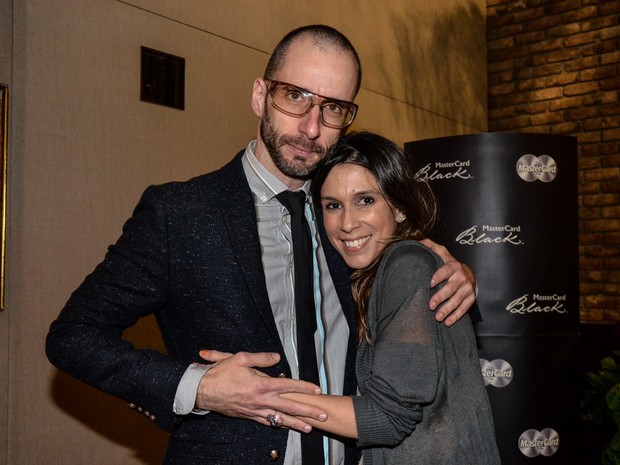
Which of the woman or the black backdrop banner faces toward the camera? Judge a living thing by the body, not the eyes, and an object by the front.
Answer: the black backdrop banner

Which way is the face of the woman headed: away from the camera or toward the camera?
toward the camera

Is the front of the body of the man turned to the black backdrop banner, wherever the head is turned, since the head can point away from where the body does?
no

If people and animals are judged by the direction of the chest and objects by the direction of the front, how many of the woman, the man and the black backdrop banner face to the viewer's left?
1

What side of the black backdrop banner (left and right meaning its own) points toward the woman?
front

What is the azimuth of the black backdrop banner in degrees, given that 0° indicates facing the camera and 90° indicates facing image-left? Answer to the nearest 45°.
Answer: approximately 0°

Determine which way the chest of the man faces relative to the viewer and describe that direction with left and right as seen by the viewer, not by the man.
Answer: facing the viewer and to the right of the viewer

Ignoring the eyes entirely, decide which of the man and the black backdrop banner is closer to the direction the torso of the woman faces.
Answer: the man

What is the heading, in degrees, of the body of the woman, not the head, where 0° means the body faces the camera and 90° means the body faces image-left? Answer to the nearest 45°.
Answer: approximately 90°

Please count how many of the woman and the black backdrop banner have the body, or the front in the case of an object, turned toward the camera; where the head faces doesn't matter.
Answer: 1
